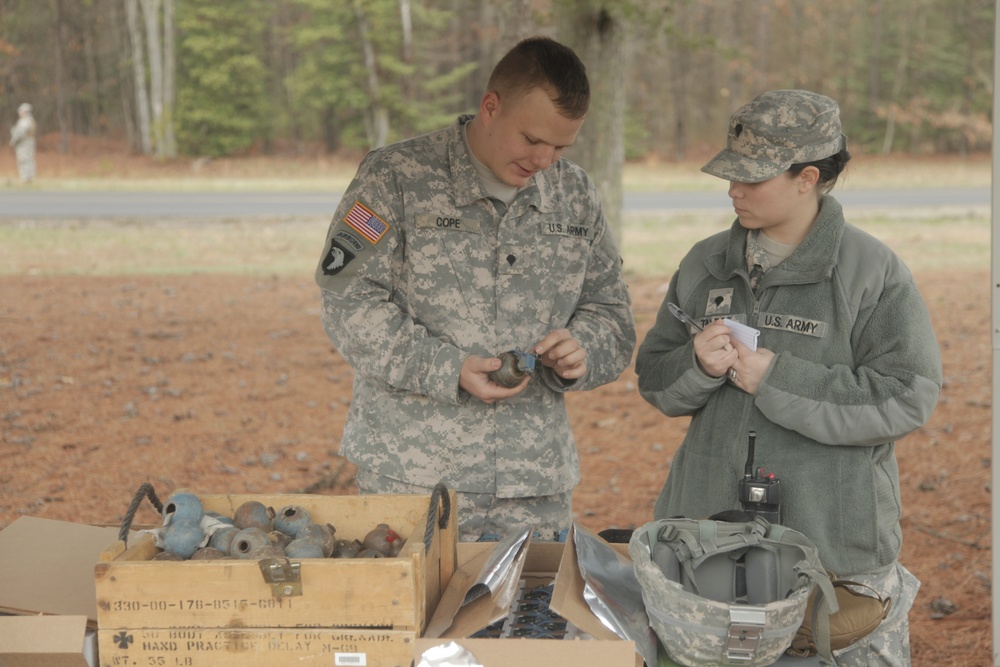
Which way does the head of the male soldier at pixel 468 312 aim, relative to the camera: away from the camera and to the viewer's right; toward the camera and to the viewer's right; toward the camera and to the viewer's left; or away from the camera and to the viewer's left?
toward the camera and to the viewer's right

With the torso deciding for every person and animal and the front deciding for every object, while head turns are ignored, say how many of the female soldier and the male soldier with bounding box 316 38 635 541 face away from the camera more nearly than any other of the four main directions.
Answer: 0

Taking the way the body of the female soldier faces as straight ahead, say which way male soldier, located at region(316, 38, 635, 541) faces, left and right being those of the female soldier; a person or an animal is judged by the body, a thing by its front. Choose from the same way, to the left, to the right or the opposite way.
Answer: to the left

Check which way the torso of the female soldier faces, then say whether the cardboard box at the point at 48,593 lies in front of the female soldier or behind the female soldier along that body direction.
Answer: in front

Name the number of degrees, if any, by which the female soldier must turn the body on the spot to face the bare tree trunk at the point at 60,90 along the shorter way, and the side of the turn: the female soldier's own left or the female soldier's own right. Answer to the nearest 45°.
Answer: approximately 90° to the female soldier's own right

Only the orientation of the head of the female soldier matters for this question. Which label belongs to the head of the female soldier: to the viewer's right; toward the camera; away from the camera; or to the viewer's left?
to the viewer's left

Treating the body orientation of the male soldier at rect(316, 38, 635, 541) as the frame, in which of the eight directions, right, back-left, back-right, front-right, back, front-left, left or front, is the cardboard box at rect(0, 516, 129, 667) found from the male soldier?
right

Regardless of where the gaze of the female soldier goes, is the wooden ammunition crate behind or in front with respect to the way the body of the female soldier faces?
in front

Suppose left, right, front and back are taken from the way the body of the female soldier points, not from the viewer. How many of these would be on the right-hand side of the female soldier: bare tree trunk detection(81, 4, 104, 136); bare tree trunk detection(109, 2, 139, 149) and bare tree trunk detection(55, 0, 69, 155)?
3

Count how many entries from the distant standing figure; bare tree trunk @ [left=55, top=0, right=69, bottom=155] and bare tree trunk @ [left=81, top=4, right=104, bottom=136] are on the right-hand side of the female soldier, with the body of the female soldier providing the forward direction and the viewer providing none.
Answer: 3

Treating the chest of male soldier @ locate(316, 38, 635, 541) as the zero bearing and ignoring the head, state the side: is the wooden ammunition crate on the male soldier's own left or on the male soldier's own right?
on the male soldier's own right

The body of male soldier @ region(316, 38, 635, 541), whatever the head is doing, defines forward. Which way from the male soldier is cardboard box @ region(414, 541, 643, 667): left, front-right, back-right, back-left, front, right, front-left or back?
front-right

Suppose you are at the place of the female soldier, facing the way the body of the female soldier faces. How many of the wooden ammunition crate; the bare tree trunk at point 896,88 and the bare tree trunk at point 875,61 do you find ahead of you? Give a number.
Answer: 1
